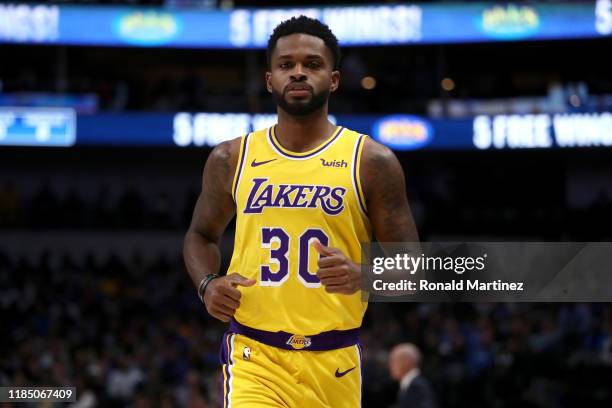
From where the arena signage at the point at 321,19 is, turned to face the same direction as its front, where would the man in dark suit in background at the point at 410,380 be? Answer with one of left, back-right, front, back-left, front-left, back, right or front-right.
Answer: front

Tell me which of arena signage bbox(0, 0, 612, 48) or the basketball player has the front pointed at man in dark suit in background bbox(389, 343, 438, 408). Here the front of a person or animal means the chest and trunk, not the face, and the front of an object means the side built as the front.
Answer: the arena signage

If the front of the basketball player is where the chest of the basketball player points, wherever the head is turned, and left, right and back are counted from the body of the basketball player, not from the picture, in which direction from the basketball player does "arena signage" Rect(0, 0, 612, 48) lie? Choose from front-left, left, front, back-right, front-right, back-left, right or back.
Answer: back

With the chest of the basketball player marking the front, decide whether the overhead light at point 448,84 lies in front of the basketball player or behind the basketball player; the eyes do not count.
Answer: behind

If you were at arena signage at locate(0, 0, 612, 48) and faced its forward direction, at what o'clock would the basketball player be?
The basketball player is roughly at 12 o'clock from the arena signage.

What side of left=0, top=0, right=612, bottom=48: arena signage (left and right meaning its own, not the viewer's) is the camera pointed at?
front

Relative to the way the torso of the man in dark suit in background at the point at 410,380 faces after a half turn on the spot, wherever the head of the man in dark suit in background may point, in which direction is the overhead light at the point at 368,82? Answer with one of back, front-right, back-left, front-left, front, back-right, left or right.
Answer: left

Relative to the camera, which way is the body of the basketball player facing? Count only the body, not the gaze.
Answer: toward the camera

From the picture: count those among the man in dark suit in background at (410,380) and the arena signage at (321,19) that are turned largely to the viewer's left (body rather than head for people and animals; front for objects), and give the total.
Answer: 1

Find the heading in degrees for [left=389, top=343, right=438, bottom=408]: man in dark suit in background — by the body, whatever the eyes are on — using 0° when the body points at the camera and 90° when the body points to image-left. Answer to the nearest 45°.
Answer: approximately 90°
